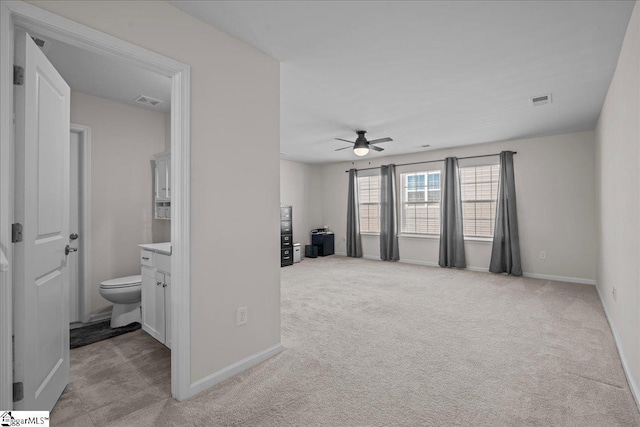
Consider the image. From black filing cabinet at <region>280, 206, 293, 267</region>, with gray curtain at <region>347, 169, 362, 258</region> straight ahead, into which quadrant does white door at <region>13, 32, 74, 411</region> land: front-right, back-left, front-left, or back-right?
back-right

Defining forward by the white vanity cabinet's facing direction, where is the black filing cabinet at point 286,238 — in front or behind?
behind

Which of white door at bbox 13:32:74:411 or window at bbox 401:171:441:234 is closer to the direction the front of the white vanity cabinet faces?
the white door

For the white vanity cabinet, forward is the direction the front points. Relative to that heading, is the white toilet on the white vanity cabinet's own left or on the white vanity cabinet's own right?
on the white vanity cabinet's own right

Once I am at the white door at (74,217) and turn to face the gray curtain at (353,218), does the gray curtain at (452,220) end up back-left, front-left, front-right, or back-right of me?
front-right

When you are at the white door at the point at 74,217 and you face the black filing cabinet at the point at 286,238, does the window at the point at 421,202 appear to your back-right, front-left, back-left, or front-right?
front-right

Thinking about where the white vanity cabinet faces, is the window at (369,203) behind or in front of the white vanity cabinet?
behind

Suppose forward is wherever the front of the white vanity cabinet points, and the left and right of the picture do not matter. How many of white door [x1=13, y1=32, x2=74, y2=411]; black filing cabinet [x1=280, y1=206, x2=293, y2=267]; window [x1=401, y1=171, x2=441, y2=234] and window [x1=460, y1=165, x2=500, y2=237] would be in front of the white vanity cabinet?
1

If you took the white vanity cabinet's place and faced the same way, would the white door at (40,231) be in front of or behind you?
in front

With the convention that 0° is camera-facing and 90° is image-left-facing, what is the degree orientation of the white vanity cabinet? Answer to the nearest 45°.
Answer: approximately 45°

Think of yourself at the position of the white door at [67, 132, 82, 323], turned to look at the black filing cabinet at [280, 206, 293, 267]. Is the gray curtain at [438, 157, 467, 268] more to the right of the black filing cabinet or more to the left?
right
